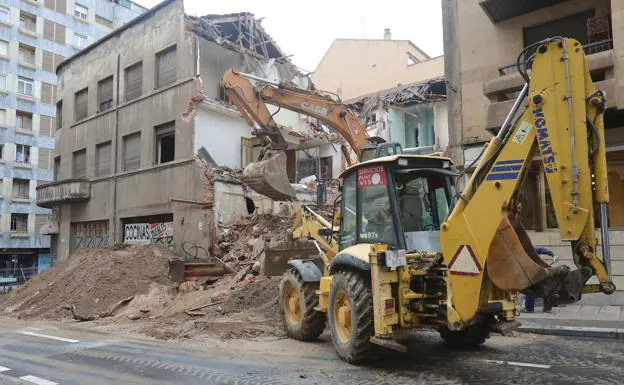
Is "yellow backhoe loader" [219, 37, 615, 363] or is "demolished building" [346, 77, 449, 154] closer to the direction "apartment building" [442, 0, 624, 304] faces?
the yellow backhoe loader

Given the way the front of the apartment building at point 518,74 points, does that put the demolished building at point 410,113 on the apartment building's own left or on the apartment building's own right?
on the apartment building's own right

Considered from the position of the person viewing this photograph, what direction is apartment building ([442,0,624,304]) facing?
facing the viewer and to the left of the viewer

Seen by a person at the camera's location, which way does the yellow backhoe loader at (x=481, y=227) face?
facing away from the viewer and to the left of the viewer

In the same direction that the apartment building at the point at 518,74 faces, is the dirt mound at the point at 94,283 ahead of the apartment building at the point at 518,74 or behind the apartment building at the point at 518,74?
ahead

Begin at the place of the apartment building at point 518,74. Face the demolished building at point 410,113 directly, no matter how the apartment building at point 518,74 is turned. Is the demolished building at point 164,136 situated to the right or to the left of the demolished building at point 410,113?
left

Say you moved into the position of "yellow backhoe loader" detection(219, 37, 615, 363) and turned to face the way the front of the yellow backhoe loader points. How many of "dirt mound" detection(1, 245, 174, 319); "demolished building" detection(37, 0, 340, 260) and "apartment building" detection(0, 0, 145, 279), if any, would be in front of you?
3

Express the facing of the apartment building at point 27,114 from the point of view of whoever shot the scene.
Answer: facing the viewer and to the right of the viewer

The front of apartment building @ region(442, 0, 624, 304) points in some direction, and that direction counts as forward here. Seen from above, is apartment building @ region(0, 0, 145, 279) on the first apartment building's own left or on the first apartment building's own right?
on the first apartment building's own right

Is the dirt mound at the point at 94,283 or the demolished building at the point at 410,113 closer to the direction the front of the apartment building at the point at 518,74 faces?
the dirt mound

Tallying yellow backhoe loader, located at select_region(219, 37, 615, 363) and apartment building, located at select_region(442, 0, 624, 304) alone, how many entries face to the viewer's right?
0

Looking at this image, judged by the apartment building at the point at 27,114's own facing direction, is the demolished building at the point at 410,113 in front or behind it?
in front
